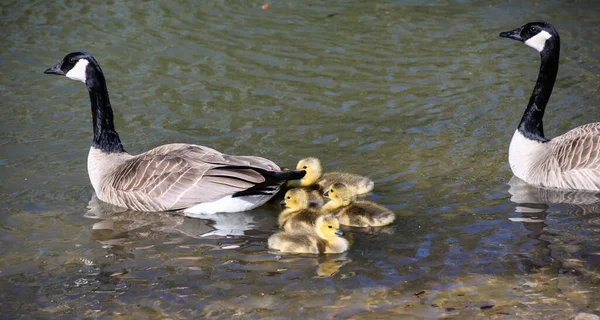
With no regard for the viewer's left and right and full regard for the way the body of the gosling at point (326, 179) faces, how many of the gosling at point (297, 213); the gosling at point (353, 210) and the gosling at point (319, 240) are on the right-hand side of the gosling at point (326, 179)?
0

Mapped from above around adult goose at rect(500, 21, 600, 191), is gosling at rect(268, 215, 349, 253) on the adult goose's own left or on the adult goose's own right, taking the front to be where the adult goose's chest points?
on the adult goose's own left

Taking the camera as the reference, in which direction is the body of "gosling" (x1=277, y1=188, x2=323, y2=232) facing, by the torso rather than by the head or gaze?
to the viewer's left

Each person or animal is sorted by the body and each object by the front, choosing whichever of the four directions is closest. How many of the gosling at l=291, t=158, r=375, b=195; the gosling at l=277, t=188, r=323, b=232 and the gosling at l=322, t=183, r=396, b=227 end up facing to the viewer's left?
3

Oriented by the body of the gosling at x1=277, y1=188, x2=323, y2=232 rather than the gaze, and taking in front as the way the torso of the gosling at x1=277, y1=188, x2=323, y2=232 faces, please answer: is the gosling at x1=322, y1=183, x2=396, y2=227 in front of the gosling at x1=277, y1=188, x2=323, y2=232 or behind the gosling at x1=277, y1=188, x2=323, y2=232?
behind

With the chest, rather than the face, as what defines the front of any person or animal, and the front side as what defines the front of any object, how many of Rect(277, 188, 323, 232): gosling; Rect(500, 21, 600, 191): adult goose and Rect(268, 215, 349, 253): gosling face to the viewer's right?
1

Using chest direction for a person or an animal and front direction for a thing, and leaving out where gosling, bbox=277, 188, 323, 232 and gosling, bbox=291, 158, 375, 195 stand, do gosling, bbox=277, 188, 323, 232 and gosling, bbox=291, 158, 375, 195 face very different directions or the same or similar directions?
same or similar directions

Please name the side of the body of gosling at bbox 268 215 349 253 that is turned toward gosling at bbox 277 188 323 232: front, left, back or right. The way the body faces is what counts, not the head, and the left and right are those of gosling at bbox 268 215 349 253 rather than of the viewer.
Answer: left

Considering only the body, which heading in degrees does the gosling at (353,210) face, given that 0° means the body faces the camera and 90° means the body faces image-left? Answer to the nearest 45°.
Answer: approximately 90°

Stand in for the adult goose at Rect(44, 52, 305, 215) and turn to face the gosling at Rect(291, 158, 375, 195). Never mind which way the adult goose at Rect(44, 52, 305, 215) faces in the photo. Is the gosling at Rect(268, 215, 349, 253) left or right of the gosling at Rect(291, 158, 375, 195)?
right

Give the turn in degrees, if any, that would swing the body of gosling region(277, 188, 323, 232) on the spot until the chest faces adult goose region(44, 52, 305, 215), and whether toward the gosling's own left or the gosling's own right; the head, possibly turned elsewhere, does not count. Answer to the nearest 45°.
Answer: approximately 45° to the gosling's own right

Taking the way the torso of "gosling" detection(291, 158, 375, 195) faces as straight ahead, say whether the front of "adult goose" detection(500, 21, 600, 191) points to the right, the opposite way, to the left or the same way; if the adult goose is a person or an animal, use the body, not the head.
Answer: the same way

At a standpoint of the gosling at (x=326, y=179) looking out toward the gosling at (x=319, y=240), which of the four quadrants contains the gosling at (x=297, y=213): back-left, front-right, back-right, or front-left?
front-right

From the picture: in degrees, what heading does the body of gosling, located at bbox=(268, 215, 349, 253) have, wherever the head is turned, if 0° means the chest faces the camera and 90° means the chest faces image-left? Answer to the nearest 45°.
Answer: approximately 270°

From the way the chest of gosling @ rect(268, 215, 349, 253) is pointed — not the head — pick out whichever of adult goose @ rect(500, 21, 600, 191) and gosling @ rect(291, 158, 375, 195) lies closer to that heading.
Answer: the adult goose

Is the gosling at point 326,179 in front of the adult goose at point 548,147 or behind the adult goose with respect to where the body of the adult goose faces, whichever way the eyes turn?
in front

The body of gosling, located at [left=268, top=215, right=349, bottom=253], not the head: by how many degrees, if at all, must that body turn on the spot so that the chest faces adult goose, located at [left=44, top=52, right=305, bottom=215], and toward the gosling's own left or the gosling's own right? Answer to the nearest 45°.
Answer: approximately 135° to the gosling's own left

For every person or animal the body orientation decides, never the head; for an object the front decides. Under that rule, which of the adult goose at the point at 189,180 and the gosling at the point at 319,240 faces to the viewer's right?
the gosling

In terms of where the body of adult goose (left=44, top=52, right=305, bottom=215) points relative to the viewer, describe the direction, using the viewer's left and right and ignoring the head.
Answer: facing to the left of the viewer

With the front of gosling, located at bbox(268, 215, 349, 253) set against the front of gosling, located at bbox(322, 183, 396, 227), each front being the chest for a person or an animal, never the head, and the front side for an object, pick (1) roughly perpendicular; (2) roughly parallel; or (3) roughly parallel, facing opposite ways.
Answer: roughly parallel, facing opposite ways

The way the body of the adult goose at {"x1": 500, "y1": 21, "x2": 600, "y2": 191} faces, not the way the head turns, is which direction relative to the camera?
to the viewer's left
